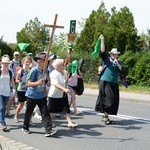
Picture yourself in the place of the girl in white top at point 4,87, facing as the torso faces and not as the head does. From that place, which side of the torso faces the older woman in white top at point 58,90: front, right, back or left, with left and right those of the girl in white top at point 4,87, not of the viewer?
left

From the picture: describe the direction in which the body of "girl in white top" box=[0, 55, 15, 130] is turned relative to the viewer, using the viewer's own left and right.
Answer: facing the viewer

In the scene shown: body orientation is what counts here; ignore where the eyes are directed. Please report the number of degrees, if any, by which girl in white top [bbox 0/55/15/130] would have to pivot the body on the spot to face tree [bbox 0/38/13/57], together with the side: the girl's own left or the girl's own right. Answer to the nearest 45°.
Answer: approximately 180°

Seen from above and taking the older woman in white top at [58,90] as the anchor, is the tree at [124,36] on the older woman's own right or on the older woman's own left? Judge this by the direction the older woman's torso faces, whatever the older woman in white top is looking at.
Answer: on the older woman's own left

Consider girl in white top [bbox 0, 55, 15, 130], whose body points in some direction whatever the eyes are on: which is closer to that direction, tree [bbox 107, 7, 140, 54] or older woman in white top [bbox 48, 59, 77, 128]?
the older woman in white top
